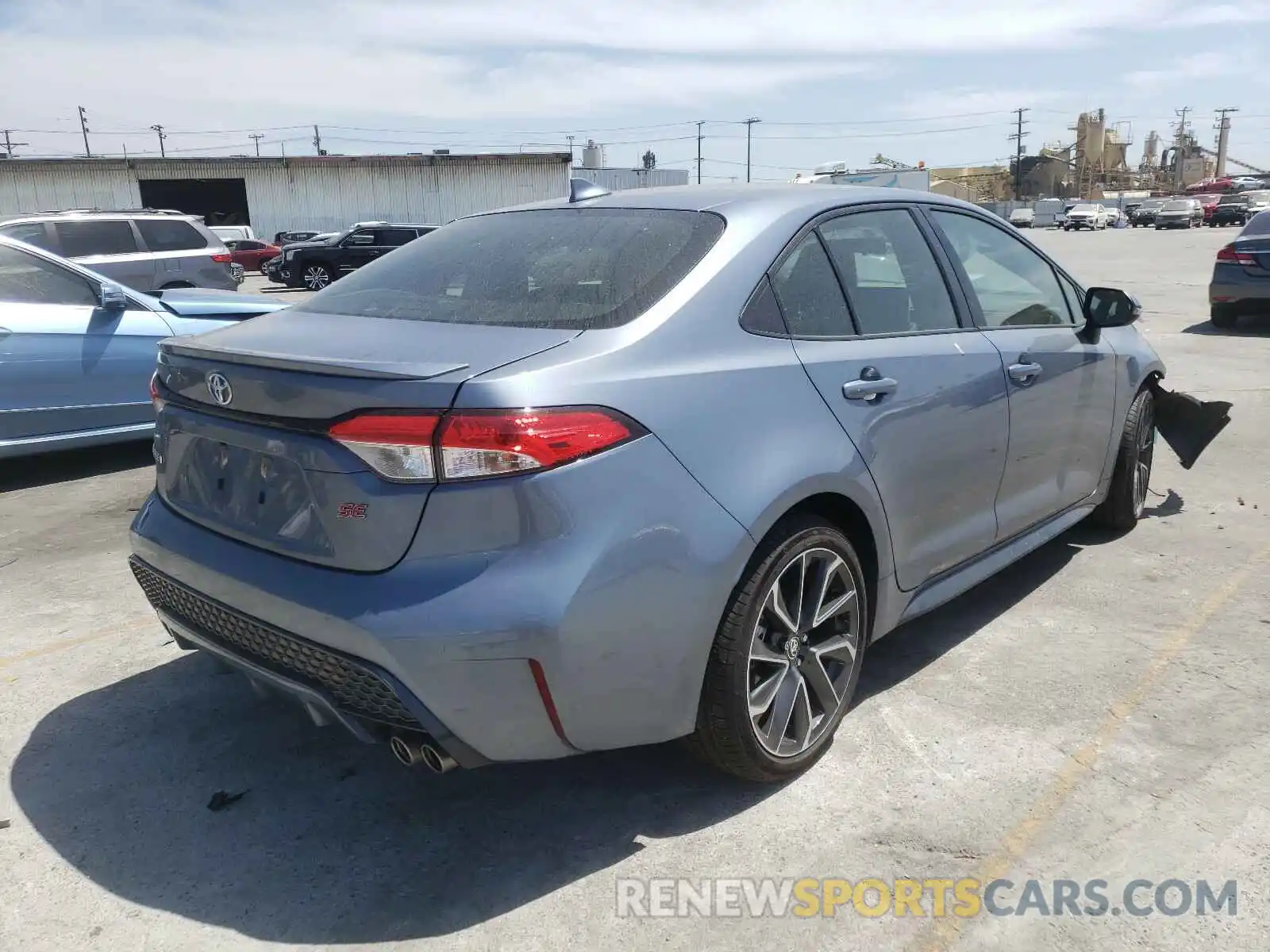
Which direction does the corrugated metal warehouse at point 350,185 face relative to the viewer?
toward the camera

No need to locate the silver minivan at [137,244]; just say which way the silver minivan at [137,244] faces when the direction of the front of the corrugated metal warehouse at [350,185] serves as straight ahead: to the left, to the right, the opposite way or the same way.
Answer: to the right

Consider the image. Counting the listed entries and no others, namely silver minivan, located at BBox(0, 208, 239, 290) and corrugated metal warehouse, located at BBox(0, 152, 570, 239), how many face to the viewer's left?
1

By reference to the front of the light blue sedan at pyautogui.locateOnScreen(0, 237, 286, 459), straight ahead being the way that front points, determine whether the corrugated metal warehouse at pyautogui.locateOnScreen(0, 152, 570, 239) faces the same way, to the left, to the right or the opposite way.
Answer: to the right

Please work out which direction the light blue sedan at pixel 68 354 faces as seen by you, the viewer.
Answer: facing to the right of the viewer

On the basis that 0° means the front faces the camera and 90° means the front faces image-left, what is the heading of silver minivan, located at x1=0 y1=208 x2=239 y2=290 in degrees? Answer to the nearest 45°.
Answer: approximately 90°

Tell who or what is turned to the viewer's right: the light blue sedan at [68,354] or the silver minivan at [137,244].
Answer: the light blue sedan

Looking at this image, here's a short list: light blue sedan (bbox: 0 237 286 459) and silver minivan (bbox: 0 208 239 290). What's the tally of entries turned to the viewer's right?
1

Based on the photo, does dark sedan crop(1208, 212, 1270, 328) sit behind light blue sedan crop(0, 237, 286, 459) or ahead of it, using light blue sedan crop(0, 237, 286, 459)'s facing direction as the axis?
ahead

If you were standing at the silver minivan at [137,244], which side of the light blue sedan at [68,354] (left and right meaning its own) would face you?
left

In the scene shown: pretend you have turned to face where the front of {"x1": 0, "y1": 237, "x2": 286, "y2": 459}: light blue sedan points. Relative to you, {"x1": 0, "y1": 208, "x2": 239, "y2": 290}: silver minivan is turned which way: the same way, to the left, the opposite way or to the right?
the opposite way

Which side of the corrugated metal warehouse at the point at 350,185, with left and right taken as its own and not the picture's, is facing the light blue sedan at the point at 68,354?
front

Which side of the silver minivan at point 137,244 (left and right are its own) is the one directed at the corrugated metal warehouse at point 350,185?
right

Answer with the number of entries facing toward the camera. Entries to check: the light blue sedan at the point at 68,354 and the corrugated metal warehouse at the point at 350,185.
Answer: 1

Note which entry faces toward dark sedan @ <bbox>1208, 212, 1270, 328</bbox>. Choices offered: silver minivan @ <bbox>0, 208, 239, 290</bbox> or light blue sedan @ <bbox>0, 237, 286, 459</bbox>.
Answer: the light blue sedan

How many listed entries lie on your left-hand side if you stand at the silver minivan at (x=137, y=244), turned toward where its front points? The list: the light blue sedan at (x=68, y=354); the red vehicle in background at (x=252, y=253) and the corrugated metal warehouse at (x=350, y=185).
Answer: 1
